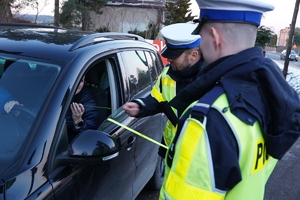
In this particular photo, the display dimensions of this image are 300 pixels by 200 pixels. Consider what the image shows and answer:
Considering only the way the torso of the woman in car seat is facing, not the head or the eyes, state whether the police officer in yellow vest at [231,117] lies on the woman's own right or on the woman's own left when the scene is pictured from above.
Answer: on the woman's own left

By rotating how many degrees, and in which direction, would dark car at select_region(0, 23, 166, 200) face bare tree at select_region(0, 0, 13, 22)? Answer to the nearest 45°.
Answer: approximately 135° to its right

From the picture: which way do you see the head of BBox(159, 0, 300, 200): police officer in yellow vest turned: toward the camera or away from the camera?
away from the camera

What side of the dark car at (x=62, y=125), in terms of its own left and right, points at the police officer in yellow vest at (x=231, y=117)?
left

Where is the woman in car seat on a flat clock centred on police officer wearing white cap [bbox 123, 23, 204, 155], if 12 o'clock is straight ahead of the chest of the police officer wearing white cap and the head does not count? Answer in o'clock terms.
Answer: The woman in car seat is roughly at 1 o'clock from the police officer wearing white cap.

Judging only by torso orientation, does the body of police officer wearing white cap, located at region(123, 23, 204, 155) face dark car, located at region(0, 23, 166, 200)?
yes

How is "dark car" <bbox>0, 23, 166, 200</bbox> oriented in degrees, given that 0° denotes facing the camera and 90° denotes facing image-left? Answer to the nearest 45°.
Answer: approximately 45°

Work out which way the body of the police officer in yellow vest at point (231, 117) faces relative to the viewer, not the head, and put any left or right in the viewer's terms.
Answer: facing away from the viewer and to the left of the viewer

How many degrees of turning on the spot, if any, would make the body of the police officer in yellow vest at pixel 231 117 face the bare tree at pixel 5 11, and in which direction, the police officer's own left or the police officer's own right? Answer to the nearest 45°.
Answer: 0° — they already face it
